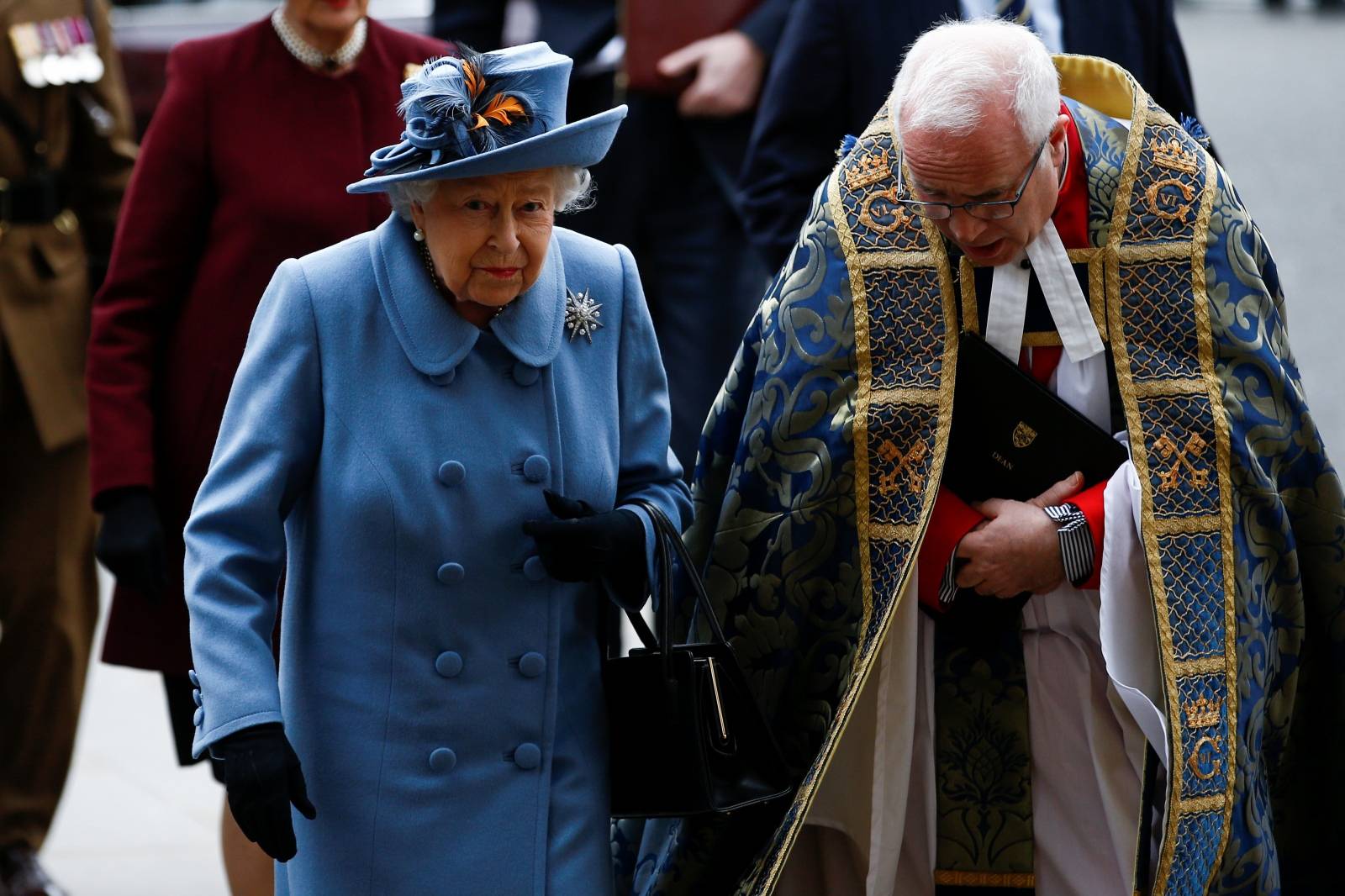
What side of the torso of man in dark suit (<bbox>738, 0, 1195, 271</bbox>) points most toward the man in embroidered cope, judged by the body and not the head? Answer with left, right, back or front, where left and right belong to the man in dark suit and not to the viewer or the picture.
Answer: front

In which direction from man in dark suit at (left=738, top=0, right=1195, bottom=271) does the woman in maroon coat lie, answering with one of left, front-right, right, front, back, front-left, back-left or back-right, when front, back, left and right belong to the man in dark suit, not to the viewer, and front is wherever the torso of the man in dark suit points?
front-right

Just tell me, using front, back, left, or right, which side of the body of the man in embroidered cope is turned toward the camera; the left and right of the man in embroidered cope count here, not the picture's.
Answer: front

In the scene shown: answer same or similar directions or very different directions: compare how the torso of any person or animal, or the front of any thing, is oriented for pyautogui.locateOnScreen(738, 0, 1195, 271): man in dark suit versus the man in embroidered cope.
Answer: same or similar directions

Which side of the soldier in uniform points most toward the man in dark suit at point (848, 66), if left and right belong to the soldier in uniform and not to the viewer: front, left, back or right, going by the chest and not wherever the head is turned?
left

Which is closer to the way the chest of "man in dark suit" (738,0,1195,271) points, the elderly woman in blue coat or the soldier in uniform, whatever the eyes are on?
the elderly woman in blue coat

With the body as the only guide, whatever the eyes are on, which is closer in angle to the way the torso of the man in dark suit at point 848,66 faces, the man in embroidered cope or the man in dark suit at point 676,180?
the man in embroidered cope

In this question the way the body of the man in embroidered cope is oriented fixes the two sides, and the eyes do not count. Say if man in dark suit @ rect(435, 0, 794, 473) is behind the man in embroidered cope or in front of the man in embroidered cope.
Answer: behind

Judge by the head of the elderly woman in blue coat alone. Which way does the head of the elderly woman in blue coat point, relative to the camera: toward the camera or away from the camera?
toward the camera

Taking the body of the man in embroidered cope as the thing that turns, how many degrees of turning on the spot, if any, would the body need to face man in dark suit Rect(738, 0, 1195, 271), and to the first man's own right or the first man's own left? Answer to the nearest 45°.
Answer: approximately 180°

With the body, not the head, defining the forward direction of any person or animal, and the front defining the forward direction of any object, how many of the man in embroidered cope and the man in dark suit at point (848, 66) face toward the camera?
2

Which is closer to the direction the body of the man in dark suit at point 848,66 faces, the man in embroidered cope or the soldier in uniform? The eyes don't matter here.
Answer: the man in embroidered cope

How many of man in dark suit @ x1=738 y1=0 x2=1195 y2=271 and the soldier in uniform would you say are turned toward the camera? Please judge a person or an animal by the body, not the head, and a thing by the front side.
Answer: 2

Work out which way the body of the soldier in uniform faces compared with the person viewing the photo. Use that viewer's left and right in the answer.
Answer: facing the viewer

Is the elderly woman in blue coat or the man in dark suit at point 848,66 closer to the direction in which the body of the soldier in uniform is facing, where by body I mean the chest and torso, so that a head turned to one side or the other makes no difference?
the elderly woman in blue coat
